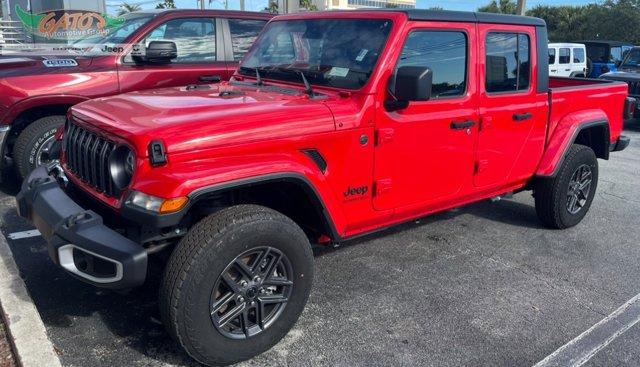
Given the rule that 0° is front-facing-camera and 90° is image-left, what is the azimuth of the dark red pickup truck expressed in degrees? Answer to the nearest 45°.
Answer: approximately 45°

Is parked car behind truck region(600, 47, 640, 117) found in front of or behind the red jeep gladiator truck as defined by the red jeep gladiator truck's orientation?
behind

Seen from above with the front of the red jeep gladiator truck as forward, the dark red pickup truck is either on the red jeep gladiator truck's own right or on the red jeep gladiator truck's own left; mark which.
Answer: on the red jeep gladiator truck's own right
